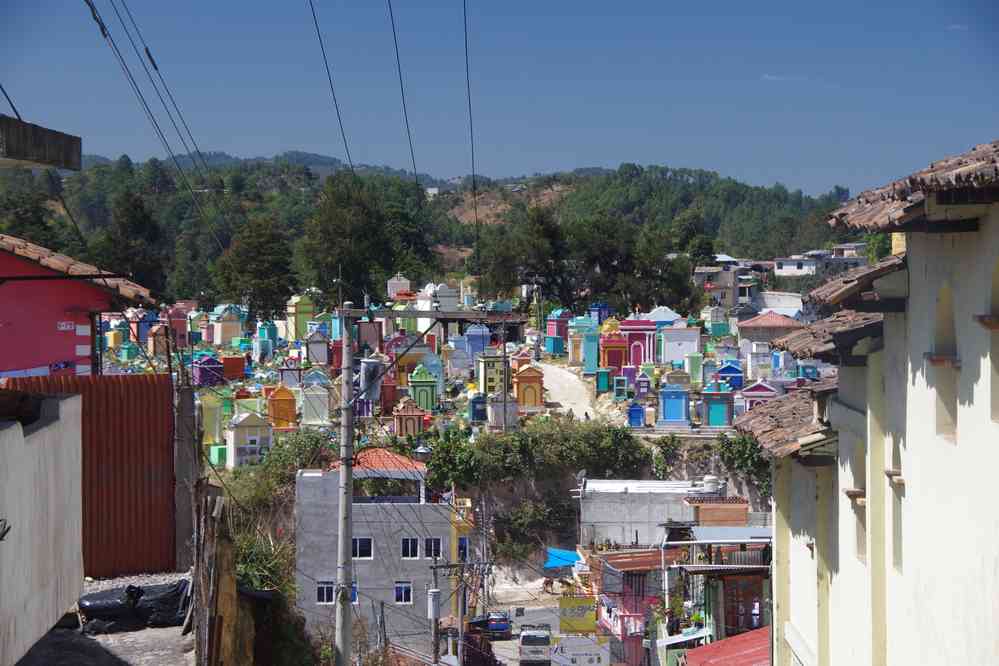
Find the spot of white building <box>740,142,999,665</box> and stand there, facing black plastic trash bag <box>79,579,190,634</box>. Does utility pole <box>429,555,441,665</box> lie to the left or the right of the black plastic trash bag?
right

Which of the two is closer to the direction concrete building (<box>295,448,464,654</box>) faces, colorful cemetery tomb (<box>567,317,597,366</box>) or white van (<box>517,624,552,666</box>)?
the white van

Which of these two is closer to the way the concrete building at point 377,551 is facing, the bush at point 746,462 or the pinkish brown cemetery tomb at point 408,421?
the bush

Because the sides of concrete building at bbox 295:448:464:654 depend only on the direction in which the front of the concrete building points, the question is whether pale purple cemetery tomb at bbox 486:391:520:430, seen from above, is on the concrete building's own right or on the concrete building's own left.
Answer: on the concrete building's own left
